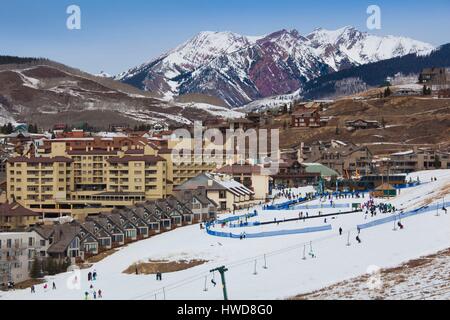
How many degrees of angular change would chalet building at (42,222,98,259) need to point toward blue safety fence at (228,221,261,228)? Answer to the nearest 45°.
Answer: approximately 45° to its left

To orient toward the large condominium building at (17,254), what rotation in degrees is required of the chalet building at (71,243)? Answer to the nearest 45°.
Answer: approximately 90° to its right

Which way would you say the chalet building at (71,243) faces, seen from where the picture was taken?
facing the viewer and to the right of the viewer

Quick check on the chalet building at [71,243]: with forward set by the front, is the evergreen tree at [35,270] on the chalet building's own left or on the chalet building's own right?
on the chalet building's own right

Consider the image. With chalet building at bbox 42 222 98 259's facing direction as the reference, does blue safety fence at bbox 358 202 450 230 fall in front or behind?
in front

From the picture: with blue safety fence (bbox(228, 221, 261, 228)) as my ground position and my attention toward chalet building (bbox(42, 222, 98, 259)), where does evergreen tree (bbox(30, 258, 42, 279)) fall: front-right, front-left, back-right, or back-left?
front-left

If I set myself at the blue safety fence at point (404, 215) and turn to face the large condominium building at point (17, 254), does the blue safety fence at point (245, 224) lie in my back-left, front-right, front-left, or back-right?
front-right

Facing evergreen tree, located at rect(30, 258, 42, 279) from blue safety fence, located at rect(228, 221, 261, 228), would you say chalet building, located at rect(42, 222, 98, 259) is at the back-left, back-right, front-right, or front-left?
front-right
